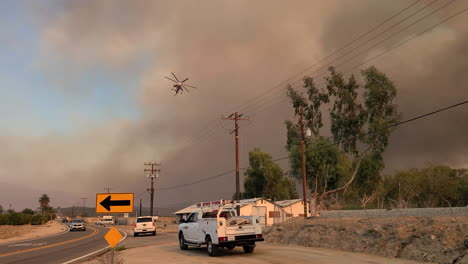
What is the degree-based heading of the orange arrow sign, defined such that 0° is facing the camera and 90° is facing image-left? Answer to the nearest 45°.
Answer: approximately 0°

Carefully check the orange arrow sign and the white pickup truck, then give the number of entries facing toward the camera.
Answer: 1

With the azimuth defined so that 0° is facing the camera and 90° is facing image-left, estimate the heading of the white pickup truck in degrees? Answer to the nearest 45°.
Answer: approximately 135°

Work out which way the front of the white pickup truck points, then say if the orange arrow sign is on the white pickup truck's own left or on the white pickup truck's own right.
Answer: on the white pickup truck's own left
